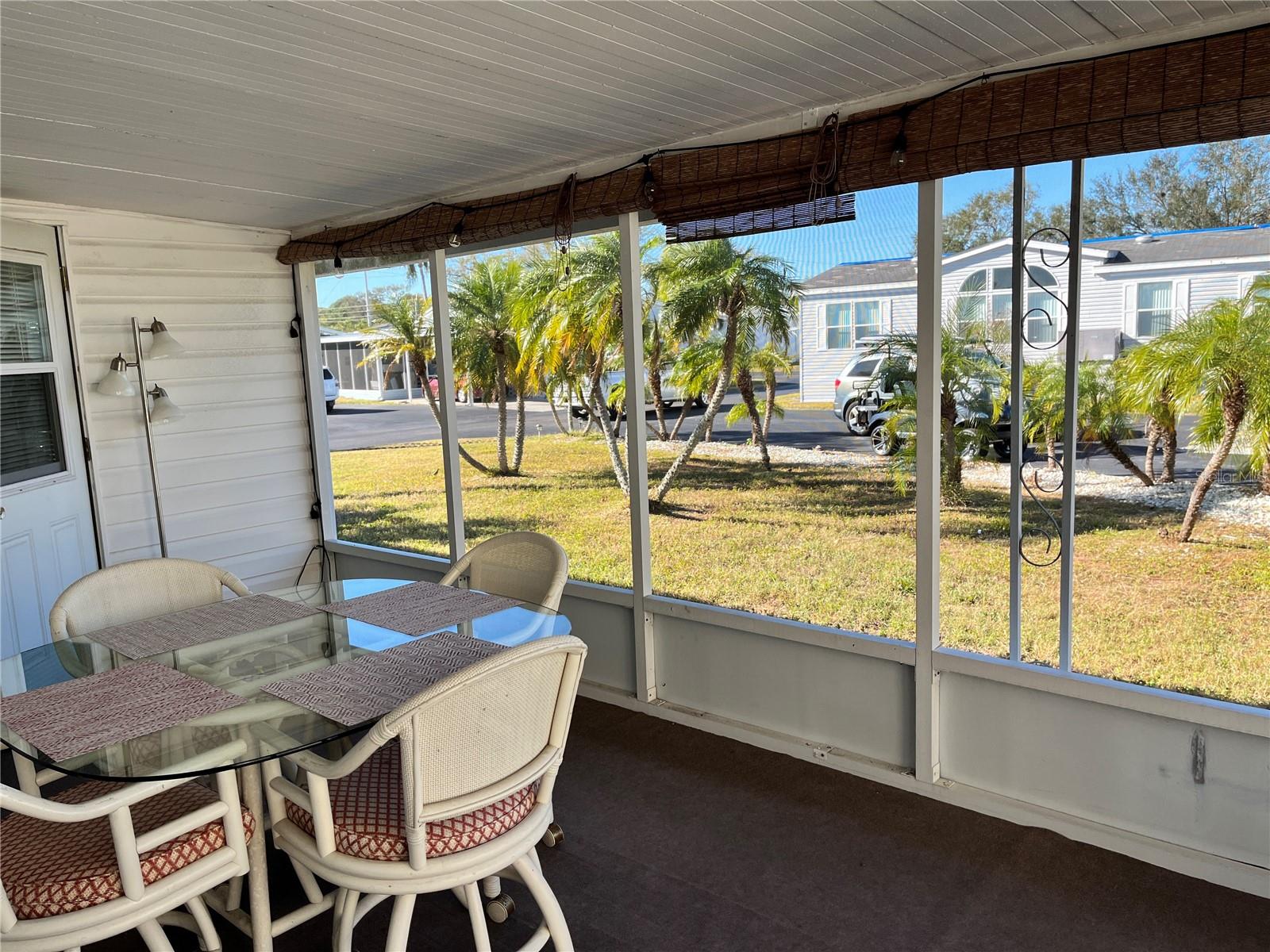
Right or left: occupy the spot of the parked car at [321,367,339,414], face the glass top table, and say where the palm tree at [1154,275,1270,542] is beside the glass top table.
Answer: left

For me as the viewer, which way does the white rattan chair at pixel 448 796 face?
facing away from the viewer and to the left of the viewer

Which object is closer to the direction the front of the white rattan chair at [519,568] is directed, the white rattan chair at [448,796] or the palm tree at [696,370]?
the white rattan chair

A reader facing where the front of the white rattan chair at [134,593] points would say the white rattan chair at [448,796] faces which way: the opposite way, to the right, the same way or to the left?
the opposite way

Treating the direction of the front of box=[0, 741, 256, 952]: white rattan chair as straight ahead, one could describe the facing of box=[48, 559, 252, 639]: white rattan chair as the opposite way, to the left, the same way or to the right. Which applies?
to the right

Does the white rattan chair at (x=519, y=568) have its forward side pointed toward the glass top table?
yes

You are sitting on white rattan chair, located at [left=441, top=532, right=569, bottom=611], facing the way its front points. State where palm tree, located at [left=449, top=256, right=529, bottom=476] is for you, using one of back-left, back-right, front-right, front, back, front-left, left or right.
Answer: back-right

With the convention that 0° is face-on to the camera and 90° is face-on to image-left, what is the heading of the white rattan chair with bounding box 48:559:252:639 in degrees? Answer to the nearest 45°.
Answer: approximately 315°

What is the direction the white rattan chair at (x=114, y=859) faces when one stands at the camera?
facing away from the viewer and to the right of the viewer

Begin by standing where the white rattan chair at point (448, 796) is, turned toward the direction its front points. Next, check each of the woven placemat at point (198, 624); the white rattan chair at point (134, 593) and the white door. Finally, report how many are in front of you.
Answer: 3

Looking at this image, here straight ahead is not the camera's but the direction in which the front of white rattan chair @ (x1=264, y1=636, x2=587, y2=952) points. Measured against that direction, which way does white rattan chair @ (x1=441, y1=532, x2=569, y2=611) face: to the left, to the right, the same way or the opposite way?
to the left

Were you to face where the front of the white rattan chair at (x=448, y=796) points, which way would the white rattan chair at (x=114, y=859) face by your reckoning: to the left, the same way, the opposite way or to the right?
to the right

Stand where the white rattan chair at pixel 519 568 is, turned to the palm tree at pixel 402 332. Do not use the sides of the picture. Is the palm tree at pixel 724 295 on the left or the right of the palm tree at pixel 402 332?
right

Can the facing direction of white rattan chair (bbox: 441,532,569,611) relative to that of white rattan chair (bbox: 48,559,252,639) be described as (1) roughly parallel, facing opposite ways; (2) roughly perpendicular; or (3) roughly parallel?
roughly perpendicular

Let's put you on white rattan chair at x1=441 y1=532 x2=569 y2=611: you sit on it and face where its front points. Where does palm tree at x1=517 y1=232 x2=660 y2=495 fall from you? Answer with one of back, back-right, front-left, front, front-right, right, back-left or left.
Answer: back-right
